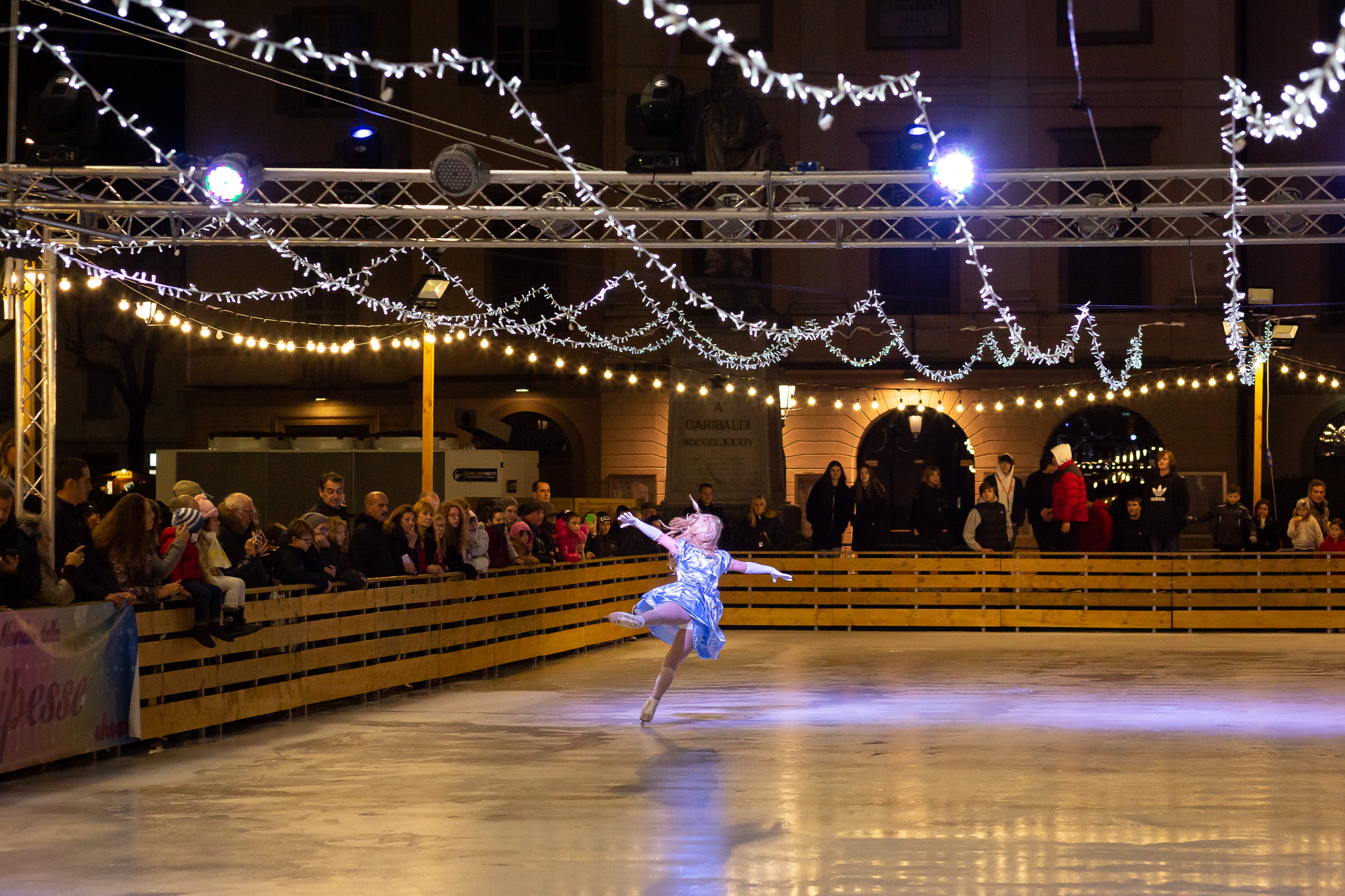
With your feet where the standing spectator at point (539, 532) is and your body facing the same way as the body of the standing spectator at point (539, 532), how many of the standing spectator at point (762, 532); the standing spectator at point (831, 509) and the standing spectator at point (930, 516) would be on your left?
3

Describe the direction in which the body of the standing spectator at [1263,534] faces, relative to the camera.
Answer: toward the camera

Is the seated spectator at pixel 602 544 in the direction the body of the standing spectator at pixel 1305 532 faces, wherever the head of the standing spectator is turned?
no

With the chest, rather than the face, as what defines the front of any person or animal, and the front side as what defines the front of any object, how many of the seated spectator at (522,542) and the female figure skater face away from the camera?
1

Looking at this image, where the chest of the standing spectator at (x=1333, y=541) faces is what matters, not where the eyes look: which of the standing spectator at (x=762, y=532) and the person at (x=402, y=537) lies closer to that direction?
the person

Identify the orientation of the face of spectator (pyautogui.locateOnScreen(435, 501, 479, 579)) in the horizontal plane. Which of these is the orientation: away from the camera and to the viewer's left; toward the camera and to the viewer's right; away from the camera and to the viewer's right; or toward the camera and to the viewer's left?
toward the camera and to the viewer's right

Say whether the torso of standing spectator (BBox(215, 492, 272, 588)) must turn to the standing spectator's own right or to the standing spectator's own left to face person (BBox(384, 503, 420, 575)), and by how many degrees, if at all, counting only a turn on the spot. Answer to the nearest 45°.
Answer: approximately 45° to the standing spectator's own left

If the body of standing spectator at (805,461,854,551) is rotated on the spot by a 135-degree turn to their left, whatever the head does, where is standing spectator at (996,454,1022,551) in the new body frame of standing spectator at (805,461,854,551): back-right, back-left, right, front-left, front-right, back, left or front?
front-right

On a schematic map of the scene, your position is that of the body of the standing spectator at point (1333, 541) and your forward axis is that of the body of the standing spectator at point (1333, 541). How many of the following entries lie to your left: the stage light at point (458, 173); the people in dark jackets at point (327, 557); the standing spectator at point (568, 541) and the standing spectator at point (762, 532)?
0

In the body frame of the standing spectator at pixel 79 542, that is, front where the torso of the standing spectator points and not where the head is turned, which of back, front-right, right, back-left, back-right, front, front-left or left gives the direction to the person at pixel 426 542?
front-left

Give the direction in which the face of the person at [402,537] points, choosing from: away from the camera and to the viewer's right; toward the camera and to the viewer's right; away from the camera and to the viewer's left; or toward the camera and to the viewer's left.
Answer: toward the camera and to the viewer's right

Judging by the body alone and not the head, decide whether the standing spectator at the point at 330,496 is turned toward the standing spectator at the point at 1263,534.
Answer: no

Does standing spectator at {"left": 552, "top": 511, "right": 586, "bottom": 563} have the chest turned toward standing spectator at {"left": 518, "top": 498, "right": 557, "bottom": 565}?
no

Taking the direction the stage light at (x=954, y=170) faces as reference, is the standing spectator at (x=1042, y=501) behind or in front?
behind

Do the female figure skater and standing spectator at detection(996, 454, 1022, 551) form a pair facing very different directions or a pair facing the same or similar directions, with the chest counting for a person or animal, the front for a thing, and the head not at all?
very different directions

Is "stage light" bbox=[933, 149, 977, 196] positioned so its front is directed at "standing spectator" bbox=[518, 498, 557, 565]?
no

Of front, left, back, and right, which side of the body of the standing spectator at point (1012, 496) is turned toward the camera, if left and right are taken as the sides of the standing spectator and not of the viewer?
front

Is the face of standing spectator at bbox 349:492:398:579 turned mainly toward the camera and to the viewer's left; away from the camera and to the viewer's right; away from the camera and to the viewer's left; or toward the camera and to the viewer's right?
toward the camera and to the viewer's right
